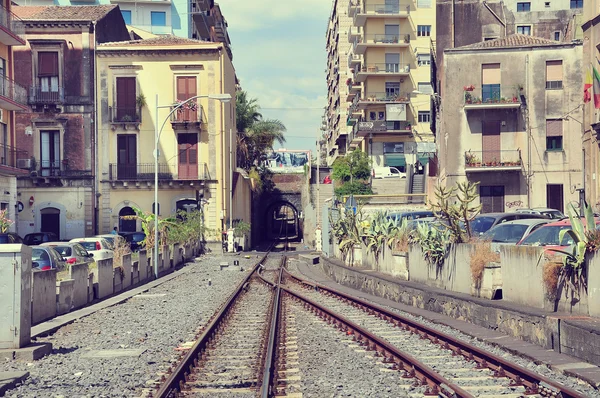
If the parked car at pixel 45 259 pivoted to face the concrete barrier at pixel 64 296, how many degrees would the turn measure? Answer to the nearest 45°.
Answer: approximately 135° to its right

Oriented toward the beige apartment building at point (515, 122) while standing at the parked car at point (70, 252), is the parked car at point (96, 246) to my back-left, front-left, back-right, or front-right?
front-left

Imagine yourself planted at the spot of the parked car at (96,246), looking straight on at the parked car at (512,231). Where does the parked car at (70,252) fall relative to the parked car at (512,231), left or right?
right

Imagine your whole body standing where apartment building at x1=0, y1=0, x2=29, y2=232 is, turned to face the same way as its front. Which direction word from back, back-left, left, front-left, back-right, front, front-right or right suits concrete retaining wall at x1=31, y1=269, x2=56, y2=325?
front-right

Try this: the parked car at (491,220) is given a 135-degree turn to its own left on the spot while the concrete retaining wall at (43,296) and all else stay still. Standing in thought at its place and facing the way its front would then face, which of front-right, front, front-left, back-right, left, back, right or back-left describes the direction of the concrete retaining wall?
back-right

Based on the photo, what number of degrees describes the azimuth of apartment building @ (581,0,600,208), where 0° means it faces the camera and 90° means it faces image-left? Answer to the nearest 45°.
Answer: approximately 45°

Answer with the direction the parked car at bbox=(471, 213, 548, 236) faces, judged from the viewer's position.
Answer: facing the viewer and to the left of the viewer

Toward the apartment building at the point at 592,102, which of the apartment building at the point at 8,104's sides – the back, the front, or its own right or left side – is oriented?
front

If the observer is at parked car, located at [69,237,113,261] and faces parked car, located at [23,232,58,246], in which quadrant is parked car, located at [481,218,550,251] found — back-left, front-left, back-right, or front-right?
back-right

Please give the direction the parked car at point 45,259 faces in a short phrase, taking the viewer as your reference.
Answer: facing away from the viewer and to the right of the viewer

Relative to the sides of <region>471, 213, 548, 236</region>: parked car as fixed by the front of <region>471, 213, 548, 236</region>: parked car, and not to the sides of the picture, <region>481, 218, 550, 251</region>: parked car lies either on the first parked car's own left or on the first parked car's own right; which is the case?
on the first parked car's own left

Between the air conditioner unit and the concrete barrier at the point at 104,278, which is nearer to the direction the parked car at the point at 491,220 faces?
the concrete barrier

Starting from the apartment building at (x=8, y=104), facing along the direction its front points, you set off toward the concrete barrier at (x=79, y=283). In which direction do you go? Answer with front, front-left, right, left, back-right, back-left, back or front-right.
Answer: front-right

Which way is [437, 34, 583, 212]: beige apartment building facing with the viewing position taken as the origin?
facing the viewer
